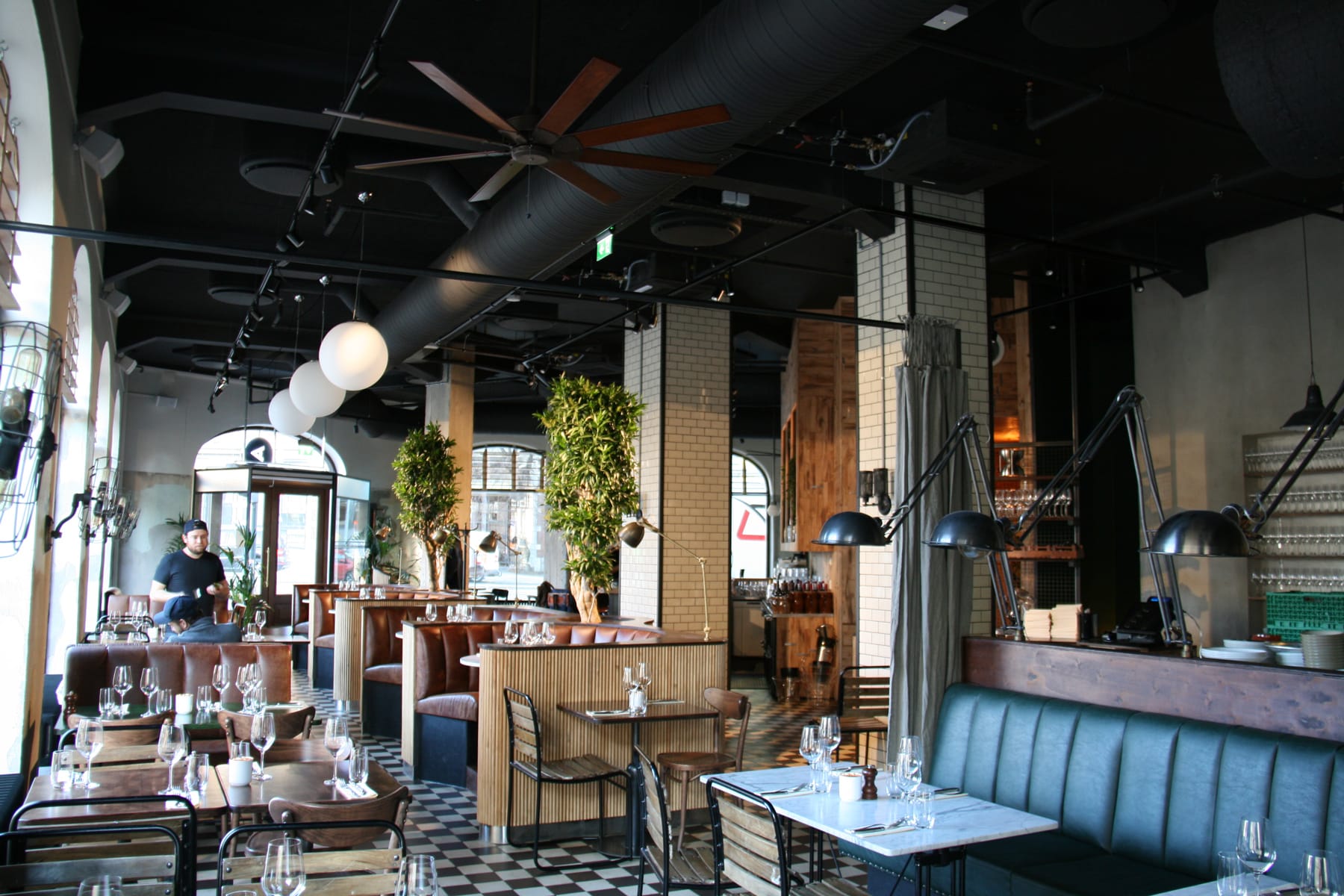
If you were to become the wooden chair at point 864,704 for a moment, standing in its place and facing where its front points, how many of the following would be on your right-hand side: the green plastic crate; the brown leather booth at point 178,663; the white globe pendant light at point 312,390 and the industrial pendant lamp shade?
2

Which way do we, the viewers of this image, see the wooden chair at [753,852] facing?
facing away from the viewer and to the right of the viewer

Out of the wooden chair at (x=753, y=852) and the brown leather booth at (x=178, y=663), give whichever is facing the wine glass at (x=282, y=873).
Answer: the brown leather booth

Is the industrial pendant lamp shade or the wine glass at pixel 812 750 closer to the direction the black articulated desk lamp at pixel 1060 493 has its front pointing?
the wine glass

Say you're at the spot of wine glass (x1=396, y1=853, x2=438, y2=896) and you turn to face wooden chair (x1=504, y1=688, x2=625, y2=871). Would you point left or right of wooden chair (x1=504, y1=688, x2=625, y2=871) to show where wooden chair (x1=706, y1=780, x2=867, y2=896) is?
right

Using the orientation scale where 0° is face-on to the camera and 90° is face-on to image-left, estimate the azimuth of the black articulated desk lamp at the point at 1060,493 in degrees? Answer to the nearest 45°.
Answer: approximately 90°

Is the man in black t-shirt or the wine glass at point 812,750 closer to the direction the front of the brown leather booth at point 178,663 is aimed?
the wine glass

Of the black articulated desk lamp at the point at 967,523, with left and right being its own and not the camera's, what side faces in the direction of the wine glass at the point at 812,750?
left

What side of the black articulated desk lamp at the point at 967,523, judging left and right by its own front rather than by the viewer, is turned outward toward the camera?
left

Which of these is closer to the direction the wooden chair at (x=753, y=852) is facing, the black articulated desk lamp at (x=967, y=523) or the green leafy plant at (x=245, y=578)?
the black articulated desk lamp

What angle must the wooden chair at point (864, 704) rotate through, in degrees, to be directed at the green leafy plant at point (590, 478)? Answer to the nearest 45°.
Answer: approximately 135° to its right

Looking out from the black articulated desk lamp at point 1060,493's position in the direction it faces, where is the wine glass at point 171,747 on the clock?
The wine glass is roughly at 11 o'clock from the black articulated desk lamp.

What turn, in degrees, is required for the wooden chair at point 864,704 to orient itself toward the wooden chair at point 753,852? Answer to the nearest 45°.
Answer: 0° — it already faces it

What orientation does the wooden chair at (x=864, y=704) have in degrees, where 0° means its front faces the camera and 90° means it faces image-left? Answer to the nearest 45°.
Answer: approximately 0°
